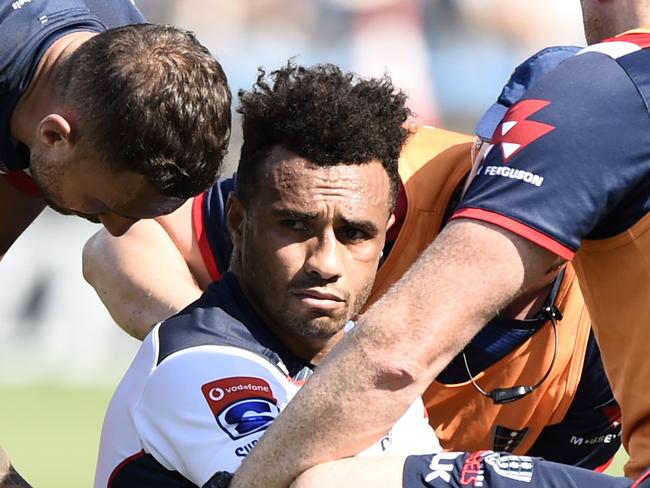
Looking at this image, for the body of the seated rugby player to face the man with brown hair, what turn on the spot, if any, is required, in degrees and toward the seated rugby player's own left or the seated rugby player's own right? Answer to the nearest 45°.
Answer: approximately 180°

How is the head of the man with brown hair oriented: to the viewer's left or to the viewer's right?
to the viewer's right

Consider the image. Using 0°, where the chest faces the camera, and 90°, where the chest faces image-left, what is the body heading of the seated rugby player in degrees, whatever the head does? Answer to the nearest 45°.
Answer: approximately 315°
